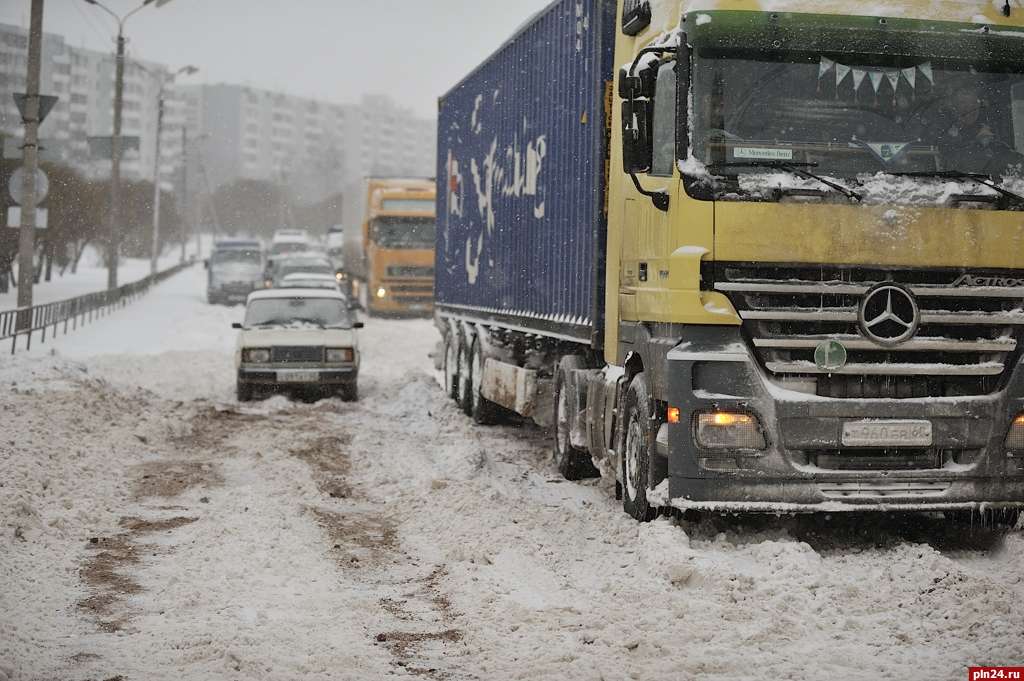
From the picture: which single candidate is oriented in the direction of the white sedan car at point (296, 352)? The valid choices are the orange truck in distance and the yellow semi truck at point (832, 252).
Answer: the orange truck in distance

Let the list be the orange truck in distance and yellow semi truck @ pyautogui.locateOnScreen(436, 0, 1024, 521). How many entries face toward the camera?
2

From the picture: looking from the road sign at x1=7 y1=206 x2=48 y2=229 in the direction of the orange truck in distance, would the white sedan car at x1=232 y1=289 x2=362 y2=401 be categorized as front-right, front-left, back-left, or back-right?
back-right

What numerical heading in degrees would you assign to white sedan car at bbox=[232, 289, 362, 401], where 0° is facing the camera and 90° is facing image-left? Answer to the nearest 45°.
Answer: approximately 0°

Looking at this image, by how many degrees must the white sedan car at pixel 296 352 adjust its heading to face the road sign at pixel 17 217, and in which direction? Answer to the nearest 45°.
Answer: approximately 135° to its right

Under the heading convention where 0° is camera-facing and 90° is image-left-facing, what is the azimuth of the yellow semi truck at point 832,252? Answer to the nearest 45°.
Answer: approximately 0°

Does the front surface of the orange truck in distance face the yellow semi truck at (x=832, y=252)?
yes
